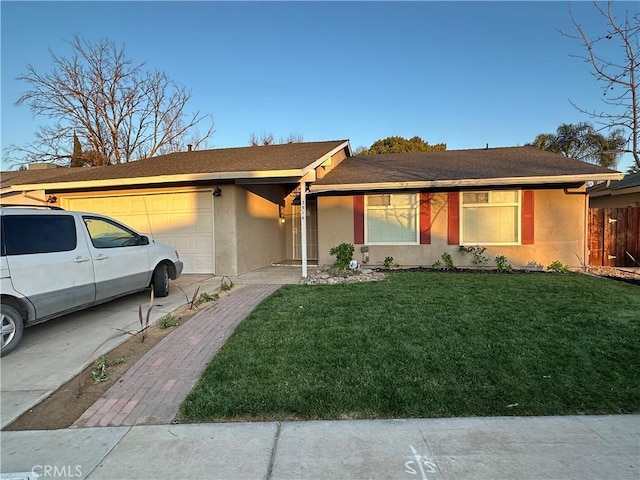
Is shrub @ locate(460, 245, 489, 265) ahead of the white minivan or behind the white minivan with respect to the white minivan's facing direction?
ahead

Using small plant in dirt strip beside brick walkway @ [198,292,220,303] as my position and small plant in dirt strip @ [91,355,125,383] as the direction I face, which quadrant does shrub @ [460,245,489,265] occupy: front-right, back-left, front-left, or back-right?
back-left

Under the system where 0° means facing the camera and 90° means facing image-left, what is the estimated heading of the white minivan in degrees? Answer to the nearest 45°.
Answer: approximately 225°

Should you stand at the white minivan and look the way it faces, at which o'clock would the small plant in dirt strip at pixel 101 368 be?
The small plant in dirt strip is roughly at 4 o'clock from the white minivan.

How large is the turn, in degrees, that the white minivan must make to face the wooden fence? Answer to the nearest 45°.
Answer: approximately 45° to its right

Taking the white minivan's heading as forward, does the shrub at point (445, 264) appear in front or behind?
in front
